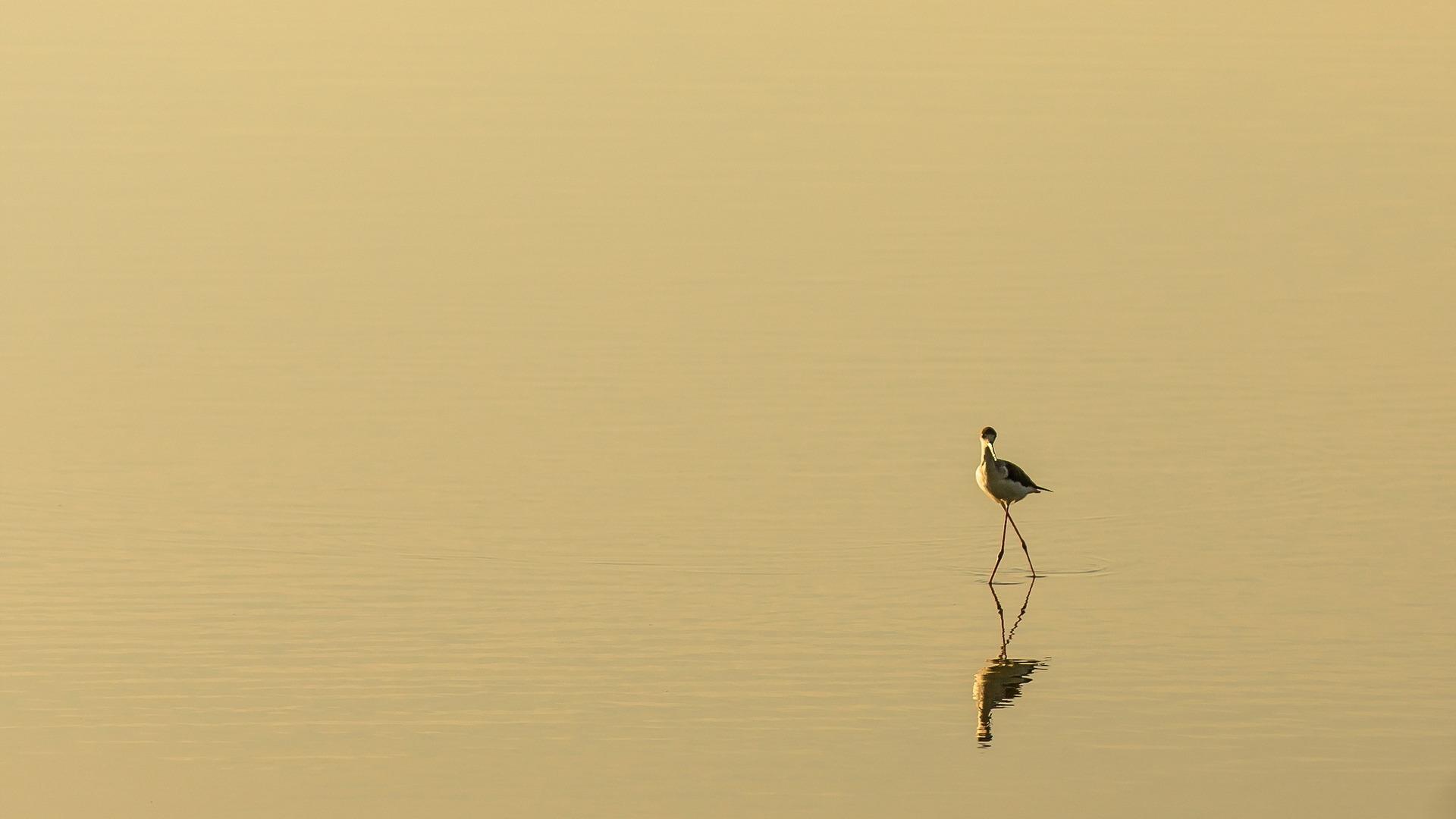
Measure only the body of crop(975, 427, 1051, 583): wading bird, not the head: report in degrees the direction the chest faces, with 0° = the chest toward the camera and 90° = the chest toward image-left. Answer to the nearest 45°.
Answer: approximately 45°
